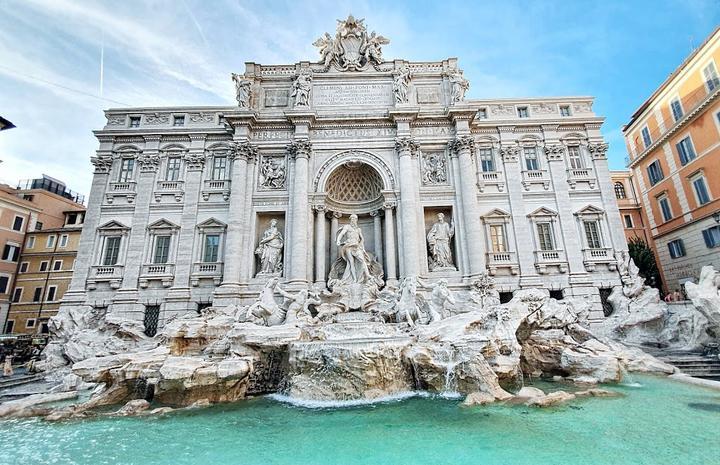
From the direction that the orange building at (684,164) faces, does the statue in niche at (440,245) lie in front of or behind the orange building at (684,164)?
in front

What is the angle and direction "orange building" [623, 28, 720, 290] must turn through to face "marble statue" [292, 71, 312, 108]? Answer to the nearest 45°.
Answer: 0° — it already faces it

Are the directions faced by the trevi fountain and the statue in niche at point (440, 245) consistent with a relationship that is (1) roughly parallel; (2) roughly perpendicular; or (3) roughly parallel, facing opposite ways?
roughly parallel

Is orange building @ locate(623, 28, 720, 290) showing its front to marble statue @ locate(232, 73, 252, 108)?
yes

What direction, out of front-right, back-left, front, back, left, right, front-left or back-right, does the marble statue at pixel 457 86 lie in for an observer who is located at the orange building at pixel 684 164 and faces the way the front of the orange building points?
front

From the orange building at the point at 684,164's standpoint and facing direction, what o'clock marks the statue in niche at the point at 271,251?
The statue in niche is roughly at 12 o'clock from the orange building.

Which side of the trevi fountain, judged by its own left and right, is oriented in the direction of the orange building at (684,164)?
left

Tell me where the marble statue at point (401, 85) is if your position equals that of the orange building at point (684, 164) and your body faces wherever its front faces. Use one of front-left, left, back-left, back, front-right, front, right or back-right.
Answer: front

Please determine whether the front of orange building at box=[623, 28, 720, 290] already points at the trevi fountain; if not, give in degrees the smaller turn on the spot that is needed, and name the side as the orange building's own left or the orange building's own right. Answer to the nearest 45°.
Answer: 0° — it already faces it

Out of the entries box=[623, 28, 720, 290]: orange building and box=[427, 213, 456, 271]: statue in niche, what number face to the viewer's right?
0

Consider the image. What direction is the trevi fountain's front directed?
toward the camera

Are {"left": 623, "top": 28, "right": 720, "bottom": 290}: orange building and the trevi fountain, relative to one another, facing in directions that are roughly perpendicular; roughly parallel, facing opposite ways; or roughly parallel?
roughly perpendicular

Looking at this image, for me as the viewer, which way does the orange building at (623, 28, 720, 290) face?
facing the viewer and to the left of the viewer

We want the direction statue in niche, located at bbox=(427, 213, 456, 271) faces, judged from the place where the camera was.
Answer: facing the viewer
